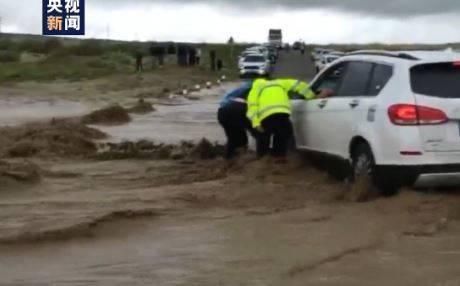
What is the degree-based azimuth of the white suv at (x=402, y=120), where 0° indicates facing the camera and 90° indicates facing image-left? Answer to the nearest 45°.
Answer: approximately 135°

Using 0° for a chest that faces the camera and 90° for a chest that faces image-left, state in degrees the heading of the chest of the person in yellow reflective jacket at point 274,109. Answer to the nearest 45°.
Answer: approximately 180°

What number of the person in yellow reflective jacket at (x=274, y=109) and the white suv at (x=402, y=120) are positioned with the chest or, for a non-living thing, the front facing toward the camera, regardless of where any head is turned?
0

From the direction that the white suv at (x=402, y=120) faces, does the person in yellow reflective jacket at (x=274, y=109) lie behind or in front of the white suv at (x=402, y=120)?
in front

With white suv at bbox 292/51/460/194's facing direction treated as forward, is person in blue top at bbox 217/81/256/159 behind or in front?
in front
